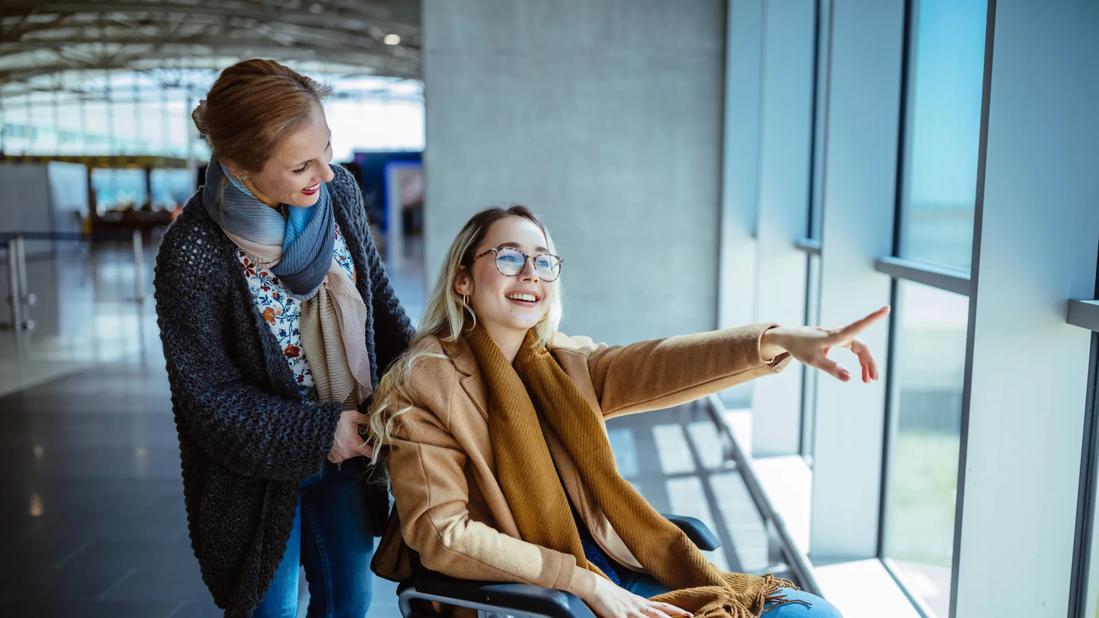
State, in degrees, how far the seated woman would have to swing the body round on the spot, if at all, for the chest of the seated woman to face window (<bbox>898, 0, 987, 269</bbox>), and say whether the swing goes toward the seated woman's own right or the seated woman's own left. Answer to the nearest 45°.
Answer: approximately 90° to the seated woman's own left

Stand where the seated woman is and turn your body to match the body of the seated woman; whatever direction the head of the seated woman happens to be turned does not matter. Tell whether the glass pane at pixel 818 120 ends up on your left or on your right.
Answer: on your left

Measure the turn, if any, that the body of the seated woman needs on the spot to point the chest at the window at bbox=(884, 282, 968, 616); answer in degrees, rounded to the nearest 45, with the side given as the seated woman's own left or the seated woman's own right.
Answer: approximately 90° to the seated woman's own left

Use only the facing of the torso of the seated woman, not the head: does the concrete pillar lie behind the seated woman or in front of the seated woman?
behind

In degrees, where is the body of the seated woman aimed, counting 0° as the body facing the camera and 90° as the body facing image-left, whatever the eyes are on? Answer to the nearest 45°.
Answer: approximately 315°

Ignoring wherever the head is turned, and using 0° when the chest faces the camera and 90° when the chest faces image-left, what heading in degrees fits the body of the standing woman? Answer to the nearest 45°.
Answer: approximately 315°

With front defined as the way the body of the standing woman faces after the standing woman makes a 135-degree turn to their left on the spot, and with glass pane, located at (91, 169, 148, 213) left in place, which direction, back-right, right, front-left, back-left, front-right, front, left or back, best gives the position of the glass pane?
front

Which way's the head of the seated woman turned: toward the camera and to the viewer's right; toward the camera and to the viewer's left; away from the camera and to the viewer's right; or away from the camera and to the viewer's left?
toward the camera and to the viewer's right

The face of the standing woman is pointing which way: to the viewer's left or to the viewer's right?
to the viewer's right

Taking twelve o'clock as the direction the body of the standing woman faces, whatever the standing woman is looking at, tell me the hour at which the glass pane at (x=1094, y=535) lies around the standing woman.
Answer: The glass pane is roughly at 11 o'clock from the standing woman.

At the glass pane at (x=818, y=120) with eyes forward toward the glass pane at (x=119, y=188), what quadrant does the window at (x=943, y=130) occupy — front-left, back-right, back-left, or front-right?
back-left
